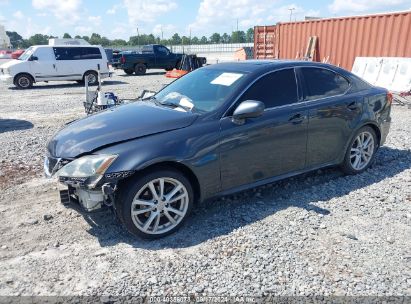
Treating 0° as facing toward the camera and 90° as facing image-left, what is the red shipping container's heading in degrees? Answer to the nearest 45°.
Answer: approximately 45°

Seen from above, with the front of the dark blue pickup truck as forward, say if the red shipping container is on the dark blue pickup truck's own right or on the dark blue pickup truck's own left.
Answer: on the dark blue pickup truck's own right
